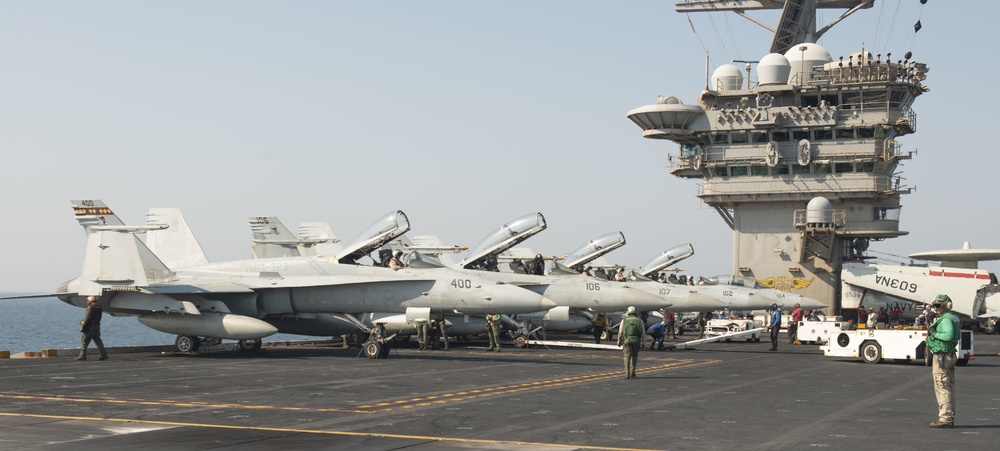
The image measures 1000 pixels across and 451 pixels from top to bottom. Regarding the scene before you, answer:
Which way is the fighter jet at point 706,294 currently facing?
to the viewer's right

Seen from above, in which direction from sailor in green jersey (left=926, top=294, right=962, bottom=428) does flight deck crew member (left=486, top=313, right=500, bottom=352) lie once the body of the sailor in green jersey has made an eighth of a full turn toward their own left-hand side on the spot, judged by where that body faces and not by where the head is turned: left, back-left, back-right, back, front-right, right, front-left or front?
right

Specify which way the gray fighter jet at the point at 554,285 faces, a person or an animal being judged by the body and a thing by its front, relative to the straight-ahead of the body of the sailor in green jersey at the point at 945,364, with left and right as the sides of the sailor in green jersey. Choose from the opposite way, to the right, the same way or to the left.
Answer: the opposite way

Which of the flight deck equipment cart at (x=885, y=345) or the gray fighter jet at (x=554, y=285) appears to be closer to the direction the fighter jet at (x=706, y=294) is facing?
the flight deck equipment cart

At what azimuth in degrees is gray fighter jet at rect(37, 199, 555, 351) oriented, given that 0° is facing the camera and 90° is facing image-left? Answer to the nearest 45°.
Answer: approximately 270°

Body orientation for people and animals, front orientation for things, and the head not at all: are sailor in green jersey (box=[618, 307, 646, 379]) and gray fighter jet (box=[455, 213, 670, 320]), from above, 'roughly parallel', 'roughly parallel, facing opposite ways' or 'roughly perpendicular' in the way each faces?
roughly perpendicular

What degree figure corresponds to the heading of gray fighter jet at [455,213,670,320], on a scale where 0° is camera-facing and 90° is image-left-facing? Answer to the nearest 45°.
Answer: approximately 270°

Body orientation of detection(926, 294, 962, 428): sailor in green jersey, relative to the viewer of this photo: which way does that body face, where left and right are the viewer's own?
facing to the left of the viewer

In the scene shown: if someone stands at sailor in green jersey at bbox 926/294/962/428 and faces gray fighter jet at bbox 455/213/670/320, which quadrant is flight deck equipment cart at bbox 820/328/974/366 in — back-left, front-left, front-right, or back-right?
front-right

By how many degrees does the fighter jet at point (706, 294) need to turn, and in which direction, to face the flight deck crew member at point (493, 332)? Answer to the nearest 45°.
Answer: approximately 135° to its right

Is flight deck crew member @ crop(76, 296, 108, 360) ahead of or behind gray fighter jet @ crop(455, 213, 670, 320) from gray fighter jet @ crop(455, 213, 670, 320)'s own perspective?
behind

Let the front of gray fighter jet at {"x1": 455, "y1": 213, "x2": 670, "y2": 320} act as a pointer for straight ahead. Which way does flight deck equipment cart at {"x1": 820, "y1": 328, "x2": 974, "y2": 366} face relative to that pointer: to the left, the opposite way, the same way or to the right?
the opposite way

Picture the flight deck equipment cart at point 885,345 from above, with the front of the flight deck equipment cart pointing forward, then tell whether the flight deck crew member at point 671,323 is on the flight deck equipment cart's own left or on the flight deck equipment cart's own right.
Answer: on the flight deck equipment cart's own right
